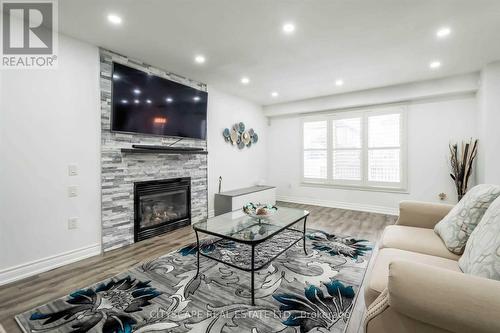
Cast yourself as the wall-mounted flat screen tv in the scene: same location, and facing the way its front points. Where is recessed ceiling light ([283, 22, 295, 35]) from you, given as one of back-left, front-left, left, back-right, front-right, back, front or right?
front

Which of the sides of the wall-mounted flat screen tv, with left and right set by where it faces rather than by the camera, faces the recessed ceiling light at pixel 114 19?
right

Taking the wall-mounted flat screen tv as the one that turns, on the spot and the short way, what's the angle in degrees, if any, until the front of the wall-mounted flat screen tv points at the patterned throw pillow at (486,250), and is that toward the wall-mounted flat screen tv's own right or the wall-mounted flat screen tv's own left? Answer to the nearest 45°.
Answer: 0° — it already faces it

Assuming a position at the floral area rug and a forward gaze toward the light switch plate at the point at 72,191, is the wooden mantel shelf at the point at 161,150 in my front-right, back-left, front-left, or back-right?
front-right

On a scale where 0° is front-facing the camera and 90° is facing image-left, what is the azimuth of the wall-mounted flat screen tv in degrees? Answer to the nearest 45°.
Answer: approximately 315°

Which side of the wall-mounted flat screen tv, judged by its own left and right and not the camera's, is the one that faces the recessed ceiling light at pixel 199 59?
front

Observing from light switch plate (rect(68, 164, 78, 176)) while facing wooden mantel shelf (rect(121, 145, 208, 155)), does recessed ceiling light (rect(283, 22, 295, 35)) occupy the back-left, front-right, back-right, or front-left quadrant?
front-right

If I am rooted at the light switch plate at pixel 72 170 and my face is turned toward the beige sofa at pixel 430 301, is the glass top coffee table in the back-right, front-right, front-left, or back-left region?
front-left

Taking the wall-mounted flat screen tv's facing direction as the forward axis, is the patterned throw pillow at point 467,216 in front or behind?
in front

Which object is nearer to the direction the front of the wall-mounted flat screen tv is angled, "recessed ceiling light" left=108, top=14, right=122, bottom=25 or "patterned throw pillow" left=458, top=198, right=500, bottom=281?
the patterned throw pillow

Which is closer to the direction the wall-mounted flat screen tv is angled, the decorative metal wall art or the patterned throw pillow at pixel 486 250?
the patterned throw pillow

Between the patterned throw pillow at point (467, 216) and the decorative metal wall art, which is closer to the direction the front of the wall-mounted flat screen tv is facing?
the patterned throw pillow

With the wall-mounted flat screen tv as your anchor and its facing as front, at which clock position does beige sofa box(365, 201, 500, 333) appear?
The beige sofa is roughly at 1 o'clock from the wall-mounted flat screen tv.
